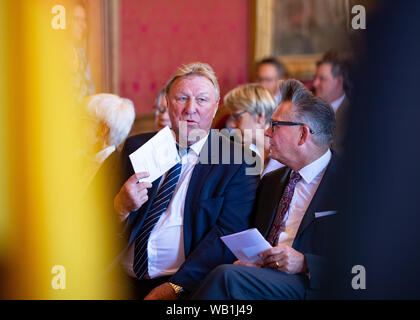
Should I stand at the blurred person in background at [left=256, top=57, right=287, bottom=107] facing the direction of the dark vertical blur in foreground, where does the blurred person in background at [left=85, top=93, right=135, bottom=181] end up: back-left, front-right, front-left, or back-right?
front-right

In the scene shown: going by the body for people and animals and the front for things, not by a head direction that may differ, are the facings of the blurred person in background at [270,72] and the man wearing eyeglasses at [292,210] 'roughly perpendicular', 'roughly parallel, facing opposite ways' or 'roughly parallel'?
roughly parallel

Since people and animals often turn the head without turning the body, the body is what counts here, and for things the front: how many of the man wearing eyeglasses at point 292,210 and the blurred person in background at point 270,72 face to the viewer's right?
0

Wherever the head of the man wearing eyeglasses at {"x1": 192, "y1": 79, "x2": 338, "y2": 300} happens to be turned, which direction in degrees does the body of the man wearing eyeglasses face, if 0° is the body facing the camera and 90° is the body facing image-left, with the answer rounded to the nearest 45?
approximately 45°

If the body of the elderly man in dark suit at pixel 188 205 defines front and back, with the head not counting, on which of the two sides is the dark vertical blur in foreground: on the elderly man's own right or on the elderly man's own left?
on the elderly man's own left

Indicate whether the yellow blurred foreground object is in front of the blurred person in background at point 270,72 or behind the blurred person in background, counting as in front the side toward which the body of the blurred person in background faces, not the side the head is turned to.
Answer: in front

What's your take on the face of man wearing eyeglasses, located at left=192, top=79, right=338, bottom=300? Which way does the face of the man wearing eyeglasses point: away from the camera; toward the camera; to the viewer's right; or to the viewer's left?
to the viewer's left

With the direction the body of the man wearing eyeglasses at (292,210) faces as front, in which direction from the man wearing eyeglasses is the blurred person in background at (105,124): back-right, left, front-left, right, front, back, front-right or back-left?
right

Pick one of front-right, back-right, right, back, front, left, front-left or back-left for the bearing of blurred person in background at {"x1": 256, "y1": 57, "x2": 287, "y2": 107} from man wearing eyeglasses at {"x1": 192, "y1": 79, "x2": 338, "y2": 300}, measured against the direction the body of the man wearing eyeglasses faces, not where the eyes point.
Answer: back-right

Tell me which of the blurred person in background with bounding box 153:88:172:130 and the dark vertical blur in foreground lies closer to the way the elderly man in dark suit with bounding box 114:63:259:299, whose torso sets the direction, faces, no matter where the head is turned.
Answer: the dark vertical blur in foreground

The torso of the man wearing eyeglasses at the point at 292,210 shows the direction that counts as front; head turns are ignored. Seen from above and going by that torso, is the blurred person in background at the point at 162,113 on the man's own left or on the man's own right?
on the man's own right

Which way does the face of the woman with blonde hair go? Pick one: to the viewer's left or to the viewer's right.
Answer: to the viewer's left

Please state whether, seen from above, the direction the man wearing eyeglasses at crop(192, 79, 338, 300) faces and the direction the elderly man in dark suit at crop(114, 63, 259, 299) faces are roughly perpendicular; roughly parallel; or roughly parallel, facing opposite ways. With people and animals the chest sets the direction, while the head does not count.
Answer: roughly parallel

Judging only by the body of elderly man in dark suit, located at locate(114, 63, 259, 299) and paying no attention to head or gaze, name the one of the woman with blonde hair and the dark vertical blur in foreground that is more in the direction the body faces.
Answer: the dark vertical blur in foreground

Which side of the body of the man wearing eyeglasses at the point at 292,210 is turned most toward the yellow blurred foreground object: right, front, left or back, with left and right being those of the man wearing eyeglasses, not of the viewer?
front

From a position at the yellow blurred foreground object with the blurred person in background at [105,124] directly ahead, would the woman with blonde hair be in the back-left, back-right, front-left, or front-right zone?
front-right
